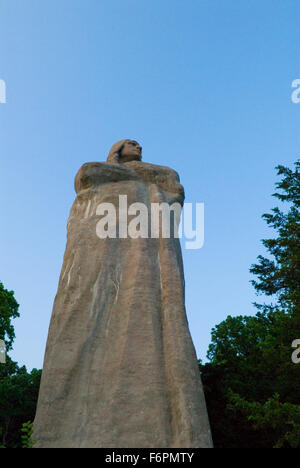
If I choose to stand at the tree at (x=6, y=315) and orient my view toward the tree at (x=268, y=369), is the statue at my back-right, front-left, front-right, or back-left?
front-right

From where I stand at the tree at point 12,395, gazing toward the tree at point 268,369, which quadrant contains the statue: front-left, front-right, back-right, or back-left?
front-right

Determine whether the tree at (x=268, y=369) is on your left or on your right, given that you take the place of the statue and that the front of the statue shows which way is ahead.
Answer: on your left

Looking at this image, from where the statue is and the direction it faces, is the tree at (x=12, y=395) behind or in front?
behind

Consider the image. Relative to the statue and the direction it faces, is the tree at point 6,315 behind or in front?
behind
